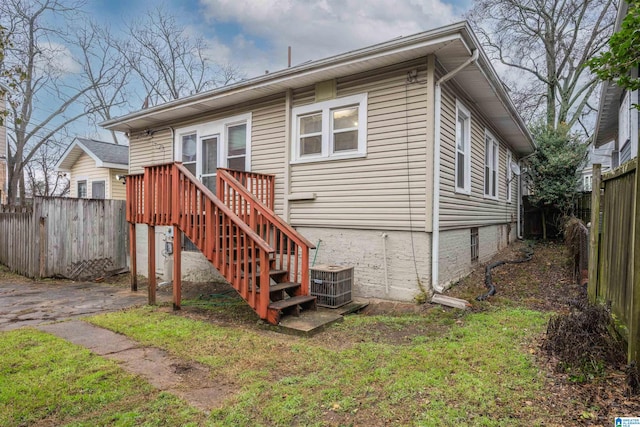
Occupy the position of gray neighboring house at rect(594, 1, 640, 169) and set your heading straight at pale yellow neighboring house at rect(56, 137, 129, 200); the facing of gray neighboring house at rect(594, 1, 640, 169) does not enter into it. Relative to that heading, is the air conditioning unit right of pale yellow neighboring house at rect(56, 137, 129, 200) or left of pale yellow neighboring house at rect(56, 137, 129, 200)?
left

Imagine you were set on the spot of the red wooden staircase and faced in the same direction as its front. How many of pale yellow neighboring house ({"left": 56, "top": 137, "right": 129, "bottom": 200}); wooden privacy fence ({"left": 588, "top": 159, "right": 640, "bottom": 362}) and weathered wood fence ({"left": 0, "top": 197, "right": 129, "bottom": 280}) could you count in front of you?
1

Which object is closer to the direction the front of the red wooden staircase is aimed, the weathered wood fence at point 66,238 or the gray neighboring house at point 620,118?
the gray neighboring house

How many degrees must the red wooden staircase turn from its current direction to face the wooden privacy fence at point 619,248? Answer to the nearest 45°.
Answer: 0° — it already faces it

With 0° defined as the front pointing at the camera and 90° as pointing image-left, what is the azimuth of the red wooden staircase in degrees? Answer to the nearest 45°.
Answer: approximately 315°

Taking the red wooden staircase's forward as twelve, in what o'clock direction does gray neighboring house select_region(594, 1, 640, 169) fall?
The gray neighboring house is roughly at 10 o'clock from the red wooden staircase.

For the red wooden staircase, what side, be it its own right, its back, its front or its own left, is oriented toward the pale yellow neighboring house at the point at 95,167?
back

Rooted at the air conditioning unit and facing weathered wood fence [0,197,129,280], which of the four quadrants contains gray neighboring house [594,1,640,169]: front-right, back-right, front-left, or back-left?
back-right

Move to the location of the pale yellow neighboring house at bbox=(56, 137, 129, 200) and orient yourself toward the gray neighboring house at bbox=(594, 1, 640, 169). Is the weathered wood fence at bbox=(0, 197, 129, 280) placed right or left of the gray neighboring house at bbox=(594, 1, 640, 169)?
right

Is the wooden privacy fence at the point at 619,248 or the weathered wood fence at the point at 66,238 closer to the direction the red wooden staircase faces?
the wooden privacy fence

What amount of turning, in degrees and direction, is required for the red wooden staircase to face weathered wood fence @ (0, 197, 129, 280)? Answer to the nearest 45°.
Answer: approximately 180°

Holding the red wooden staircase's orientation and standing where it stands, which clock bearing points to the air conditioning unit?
The air conditioning unit is roughly at 11 o'clock from the red wooden staircase.

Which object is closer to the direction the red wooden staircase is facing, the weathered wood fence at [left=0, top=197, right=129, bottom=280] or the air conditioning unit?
the air conditioning unit
